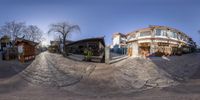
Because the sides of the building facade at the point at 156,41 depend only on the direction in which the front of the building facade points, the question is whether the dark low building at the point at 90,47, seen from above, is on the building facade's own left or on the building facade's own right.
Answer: on the building facade's own right

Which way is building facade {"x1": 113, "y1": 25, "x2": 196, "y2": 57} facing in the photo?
toward the camera

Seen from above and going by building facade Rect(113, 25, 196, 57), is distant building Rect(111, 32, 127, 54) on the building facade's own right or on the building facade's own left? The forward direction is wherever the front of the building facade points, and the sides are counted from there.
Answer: on the building facade's own right
